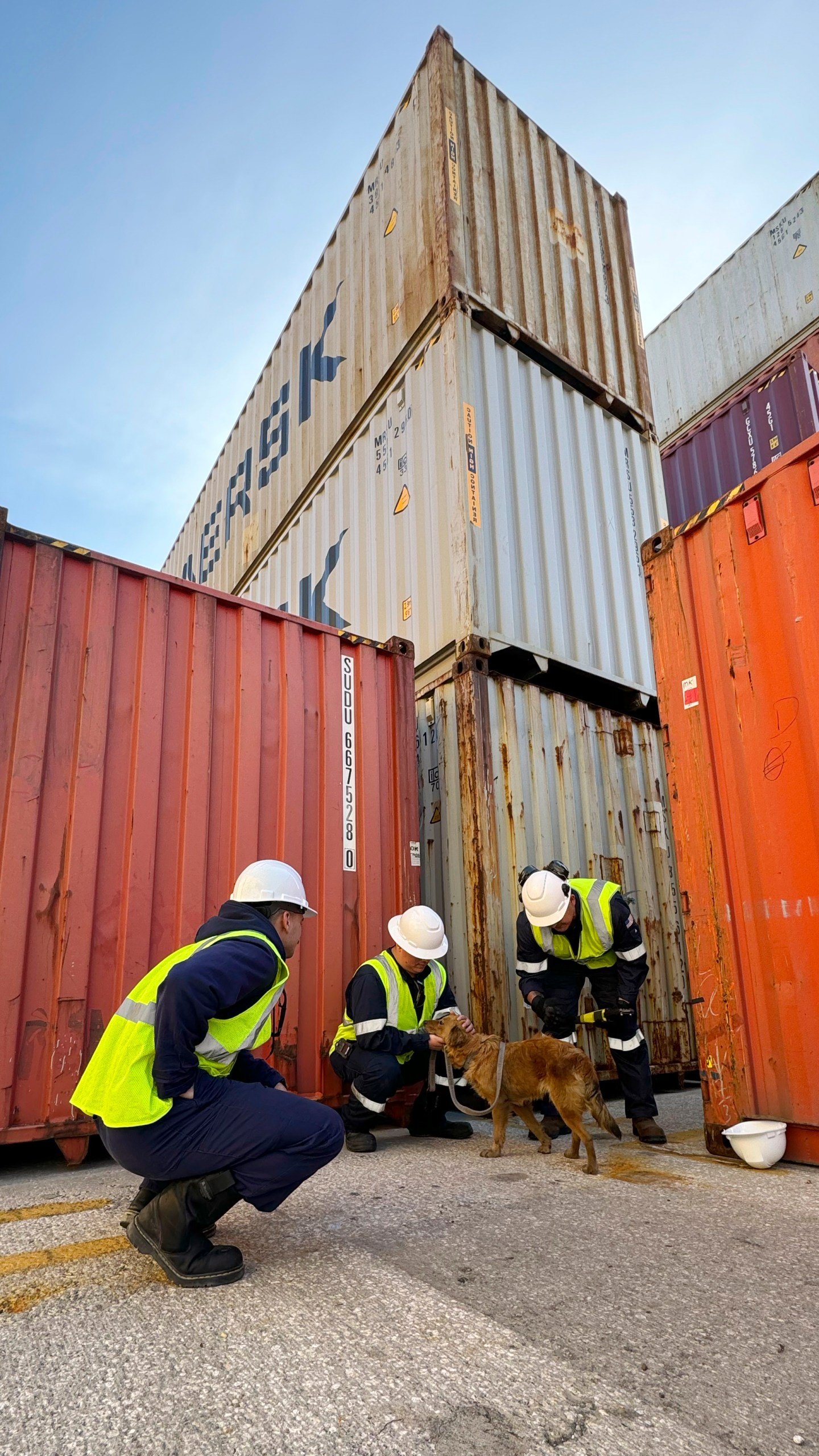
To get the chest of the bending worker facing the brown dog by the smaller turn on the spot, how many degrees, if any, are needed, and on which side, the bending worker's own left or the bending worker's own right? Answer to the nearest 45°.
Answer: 0° — they already face it

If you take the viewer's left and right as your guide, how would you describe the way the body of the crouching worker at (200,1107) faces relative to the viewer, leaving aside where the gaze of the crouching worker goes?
facing to the right of the viewer

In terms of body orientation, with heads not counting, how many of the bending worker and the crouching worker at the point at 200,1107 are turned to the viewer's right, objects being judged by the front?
1

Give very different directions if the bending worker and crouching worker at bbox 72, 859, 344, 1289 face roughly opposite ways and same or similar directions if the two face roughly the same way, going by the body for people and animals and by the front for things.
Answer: very different directions

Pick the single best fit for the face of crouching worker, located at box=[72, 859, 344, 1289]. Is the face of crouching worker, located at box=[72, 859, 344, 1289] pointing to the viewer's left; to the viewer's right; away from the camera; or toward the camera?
to the viewer's right

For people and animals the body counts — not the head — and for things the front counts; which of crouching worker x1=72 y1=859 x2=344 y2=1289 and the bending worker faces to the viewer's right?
the crouching worker

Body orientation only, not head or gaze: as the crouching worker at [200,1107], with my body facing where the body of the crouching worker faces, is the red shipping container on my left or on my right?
on my left

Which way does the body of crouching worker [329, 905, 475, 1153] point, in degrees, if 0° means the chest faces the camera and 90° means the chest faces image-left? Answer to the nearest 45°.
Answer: approximately 315°
